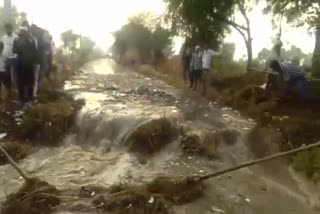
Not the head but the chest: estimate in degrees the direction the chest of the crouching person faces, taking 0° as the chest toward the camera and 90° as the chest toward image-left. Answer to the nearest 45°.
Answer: approximately 90°

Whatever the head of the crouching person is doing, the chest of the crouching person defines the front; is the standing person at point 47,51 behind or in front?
in front

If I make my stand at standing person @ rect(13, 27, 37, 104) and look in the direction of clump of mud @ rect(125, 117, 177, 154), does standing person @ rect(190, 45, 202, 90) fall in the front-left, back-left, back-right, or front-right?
front-left

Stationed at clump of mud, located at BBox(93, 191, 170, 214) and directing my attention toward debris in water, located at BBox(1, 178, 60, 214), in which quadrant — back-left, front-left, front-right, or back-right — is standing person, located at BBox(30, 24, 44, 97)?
front-right

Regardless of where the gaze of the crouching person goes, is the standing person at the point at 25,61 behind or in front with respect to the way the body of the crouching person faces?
in front

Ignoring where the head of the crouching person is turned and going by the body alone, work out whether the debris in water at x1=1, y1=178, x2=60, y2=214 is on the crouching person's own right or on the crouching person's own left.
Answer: on the crouching person's own left

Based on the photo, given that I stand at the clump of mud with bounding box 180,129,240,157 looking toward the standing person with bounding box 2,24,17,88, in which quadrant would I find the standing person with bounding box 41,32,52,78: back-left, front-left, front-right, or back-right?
front-right

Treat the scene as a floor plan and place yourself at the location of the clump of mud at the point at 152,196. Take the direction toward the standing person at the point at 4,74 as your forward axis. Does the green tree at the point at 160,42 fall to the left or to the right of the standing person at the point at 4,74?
right

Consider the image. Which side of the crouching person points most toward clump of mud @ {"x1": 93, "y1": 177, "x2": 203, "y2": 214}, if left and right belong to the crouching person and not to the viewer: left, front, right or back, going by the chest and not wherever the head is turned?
left

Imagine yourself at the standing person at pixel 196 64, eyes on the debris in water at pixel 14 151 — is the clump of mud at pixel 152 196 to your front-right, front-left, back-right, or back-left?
front-left

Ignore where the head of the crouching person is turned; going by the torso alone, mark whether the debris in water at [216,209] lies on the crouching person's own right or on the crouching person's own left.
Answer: on the crouching person's own left
